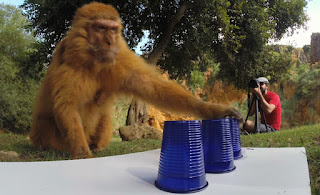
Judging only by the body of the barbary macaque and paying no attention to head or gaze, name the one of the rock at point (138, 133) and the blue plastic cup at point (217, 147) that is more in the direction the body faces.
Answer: the blue plastic cup

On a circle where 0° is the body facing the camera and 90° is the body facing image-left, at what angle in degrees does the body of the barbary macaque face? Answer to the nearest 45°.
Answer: approximately 315°

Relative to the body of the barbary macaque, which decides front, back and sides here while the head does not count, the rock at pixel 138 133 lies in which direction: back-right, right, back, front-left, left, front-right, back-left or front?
back-left

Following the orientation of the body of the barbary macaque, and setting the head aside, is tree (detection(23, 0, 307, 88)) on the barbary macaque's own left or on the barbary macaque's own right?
on the barbary macaque's own left

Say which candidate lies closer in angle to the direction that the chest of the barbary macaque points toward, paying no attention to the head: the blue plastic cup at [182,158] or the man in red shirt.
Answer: the blue plastic cup

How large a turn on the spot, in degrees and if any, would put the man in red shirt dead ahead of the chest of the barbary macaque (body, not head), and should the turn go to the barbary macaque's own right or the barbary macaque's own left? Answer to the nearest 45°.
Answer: approximately 90° to the barbary macaque's own left
